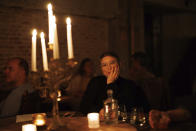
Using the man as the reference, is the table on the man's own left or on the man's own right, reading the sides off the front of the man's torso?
on the man's own left

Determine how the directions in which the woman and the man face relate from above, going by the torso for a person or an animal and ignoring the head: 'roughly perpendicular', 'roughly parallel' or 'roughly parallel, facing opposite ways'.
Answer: roughly perpendicular

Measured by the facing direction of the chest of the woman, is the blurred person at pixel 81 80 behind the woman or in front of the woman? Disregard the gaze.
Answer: behind

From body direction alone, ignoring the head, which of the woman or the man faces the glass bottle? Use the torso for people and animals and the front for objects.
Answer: the woman

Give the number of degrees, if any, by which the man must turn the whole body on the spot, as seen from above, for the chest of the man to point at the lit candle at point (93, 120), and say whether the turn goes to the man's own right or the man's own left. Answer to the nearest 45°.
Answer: approximately 90° to the man's own left
